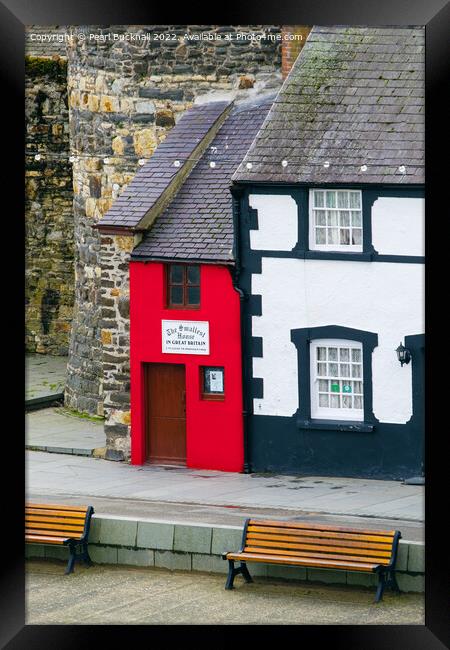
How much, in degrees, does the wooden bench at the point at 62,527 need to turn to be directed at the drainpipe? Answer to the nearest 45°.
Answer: approximately 180°

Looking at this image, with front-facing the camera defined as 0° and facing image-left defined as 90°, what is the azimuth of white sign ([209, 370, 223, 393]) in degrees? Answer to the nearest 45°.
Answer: approximately 0°

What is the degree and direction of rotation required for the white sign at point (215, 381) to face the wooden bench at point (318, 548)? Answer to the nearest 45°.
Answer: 0° — it already faces it

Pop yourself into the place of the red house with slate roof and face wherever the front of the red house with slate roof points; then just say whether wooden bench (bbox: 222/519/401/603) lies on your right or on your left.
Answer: on your left

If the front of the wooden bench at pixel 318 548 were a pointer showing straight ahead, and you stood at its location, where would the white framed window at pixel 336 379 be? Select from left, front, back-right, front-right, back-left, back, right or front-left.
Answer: back-right

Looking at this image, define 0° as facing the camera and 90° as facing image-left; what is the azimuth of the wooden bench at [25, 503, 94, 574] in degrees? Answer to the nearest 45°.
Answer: approximately 45°
